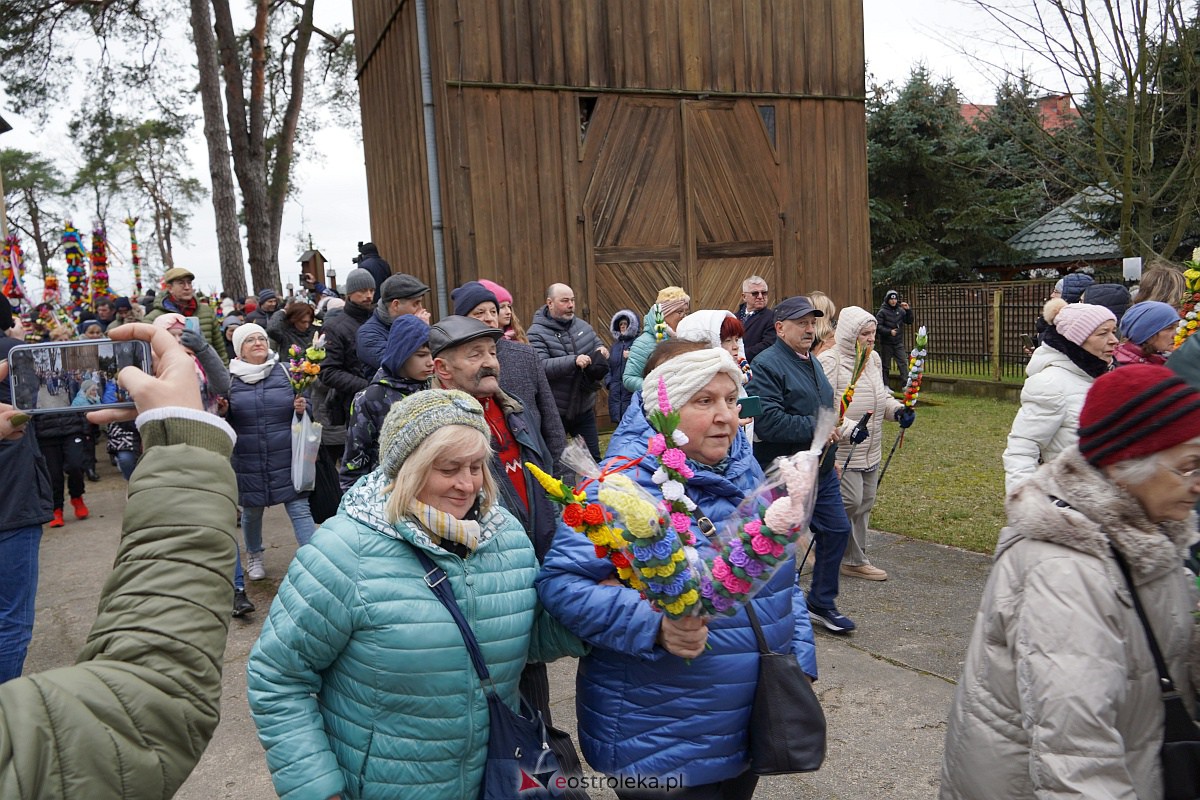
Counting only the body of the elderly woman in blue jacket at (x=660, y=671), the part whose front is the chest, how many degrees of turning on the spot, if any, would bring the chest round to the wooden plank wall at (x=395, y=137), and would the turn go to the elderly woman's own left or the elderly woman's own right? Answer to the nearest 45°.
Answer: approximately 135° to the elderly woman's own left

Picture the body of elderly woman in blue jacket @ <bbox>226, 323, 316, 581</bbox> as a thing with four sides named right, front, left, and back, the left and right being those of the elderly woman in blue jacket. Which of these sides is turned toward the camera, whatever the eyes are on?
front

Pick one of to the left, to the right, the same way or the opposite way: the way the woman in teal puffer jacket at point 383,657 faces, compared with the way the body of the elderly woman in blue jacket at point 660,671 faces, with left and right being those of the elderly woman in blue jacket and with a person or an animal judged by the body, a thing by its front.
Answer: the same way

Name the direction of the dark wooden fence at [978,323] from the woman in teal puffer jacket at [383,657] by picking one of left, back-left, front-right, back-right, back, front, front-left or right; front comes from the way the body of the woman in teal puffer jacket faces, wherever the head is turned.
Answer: left

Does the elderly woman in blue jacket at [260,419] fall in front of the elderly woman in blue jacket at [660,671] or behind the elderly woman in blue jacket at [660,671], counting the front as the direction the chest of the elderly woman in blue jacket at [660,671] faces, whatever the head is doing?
behind

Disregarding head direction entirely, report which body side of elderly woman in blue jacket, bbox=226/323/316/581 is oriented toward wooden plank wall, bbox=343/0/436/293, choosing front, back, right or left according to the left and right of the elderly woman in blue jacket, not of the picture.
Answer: back

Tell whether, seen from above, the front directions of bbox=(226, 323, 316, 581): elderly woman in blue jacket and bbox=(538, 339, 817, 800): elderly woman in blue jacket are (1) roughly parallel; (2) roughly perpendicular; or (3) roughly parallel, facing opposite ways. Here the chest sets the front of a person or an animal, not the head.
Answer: roughly parallel

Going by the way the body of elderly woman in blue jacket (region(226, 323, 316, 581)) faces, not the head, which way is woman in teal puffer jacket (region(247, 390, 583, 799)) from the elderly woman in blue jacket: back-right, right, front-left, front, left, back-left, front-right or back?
front

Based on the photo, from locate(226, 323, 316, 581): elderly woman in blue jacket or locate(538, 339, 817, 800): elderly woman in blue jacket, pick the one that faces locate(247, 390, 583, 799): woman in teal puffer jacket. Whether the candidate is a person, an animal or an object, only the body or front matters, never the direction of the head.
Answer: locate(226, 323, 316, 581): elderly woman in blue jacket

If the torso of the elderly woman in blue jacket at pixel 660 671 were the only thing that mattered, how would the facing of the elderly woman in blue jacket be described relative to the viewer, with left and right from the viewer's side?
facing the viewer and to the right of the viewer

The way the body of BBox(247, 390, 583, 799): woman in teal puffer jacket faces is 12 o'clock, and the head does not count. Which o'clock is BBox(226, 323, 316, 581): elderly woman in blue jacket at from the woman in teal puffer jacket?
The elderly woman in blue jacket is roughly at 7 o'clock from the woman in teal puffer jacket.

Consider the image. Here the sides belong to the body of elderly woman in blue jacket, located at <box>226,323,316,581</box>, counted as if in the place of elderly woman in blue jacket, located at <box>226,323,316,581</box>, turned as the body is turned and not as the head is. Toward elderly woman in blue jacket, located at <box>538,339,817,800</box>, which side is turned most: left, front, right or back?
front

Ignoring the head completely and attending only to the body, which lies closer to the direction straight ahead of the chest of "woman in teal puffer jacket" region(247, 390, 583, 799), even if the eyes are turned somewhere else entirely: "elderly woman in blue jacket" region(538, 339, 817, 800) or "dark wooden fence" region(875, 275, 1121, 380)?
the elderly woman in blue jacket

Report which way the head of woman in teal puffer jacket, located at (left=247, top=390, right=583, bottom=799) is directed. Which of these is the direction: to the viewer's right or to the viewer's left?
to the viewer's right
